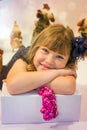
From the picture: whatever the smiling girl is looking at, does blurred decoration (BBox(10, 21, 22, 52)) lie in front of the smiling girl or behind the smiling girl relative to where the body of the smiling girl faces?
behind

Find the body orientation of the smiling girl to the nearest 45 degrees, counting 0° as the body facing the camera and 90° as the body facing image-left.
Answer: approximately 0°
